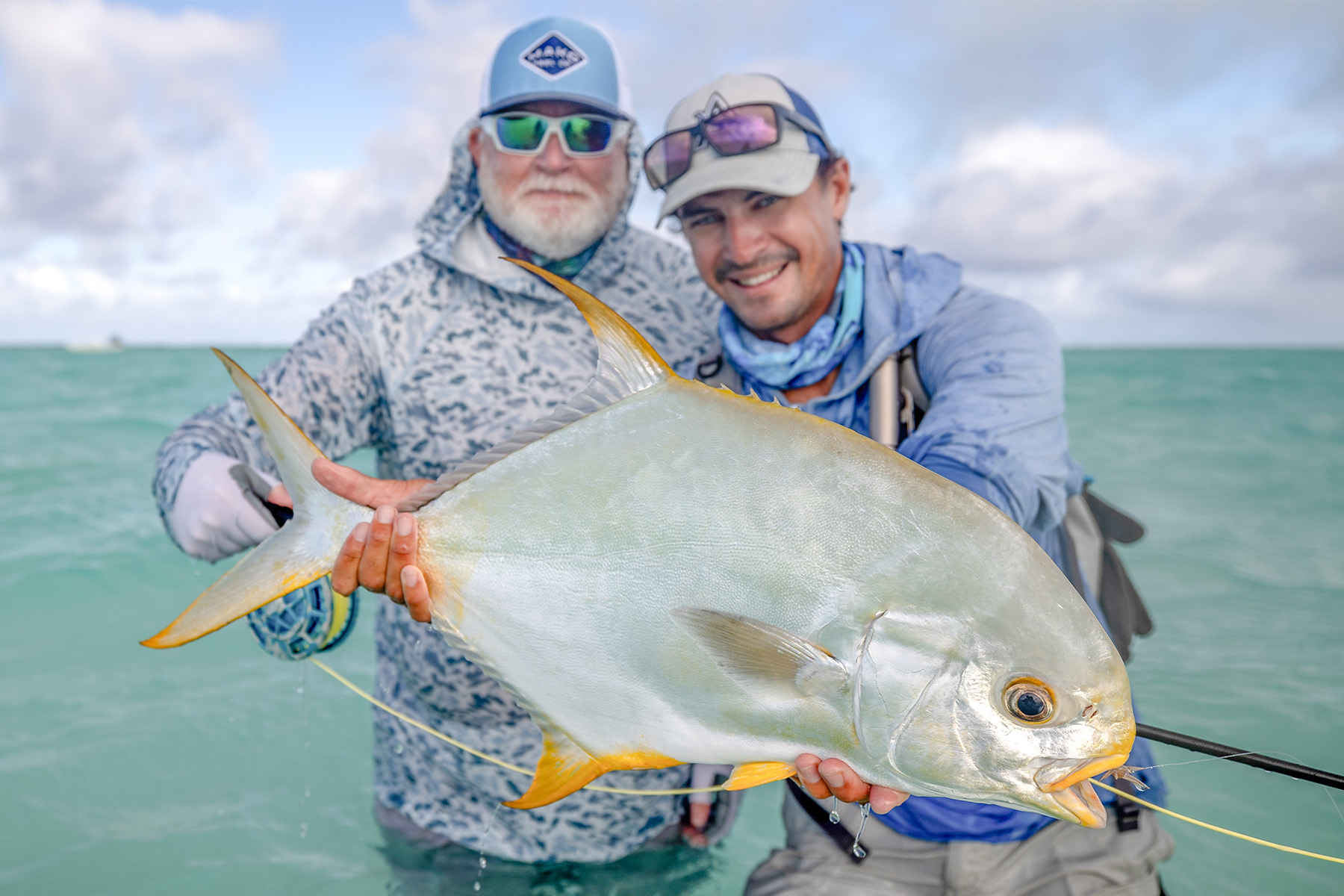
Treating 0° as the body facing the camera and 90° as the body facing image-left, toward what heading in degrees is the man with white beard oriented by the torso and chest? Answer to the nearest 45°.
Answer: approximately 0°

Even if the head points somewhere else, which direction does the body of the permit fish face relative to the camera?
to the viewer's right

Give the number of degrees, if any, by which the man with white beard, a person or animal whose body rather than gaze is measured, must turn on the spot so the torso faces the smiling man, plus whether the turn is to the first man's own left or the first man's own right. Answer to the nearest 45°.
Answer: approximately 45° to the first man's own left
